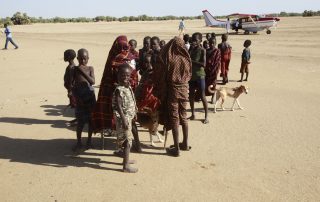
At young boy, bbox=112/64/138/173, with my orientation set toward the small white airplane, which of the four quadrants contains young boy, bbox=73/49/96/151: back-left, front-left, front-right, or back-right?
front-left

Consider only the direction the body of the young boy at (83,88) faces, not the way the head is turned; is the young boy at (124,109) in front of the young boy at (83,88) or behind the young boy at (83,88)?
in front

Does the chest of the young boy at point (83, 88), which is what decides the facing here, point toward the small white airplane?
no

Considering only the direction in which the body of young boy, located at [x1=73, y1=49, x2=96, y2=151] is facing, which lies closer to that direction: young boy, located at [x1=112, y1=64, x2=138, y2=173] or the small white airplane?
the young boy

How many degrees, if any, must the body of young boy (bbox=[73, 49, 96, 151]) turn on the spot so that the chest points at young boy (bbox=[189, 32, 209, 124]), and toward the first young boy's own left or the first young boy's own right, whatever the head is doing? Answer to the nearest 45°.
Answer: approximately 90° to the first young boy's own left

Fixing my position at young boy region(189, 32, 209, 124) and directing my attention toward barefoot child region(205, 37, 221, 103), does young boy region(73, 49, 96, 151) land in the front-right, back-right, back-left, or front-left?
back-left

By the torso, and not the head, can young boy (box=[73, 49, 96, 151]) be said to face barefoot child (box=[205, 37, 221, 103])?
no
